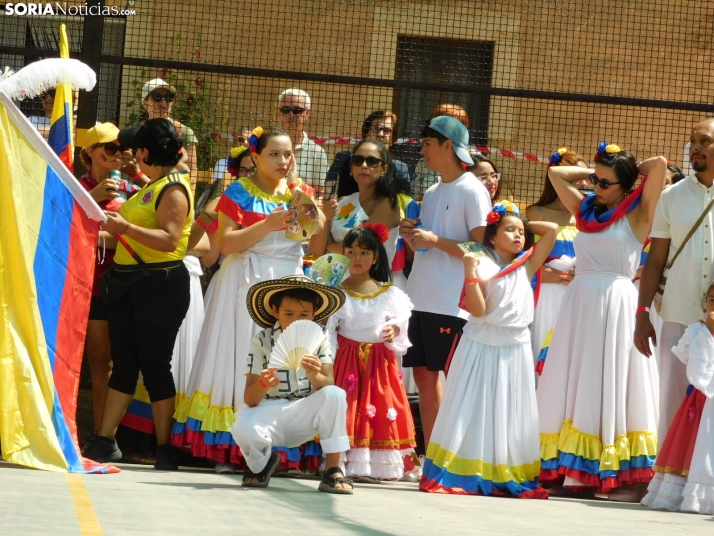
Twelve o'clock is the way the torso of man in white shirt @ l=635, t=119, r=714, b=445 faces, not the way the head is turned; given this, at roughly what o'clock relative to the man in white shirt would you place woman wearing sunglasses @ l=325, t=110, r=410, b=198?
The woman wearing sunglasses is roughly at 4 o'clock from the man in white shirt.

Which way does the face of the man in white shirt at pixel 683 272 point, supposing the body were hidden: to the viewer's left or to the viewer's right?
to the viewer's left

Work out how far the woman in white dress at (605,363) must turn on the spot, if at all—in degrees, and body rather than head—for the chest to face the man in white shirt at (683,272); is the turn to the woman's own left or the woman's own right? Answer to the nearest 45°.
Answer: approximately 90° to the woman's own left

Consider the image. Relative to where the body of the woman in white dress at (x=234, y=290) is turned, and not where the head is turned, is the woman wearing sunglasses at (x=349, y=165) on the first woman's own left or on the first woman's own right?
on the first woman's own left

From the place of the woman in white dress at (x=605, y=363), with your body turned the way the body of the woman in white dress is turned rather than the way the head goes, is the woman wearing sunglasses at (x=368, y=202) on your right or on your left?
on your right

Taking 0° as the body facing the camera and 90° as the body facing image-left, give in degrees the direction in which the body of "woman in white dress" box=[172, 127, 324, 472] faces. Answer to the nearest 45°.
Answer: approximately 315°

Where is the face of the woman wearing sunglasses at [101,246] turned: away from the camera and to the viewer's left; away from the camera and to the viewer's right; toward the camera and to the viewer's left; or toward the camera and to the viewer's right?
toward the camera and to the viewer's right

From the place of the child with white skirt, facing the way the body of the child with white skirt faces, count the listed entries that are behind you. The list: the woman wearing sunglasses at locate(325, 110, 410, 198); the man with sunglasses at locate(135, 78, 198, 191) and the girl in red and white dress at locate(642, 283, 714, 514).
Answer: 2
